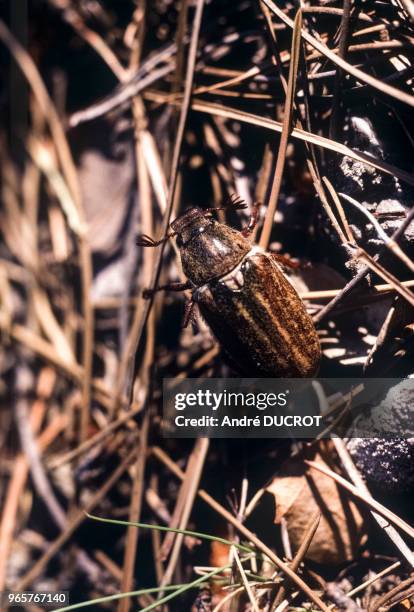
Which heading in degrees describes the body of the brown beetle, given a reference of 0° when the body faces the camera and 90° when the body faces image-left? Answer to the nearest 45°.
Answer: approximately 135°
